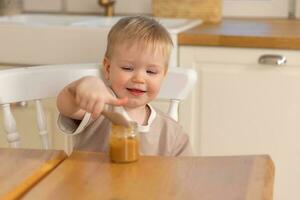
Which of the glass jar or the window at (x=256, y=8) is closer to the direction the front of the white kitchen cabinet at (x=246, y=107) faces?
the glass jar

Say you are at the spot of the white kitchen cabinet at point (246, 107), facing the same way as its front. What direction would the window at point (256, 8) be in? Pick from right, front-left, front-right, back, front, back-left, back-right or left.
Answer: back

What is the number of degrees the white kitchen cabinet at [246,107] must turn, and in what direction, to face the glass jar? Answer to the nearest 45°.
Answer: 0° — it already faces it

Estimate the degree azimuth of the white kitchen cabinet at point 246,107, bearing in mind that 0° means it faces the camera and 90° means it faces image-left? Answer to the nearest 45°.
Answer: approximately 0°
